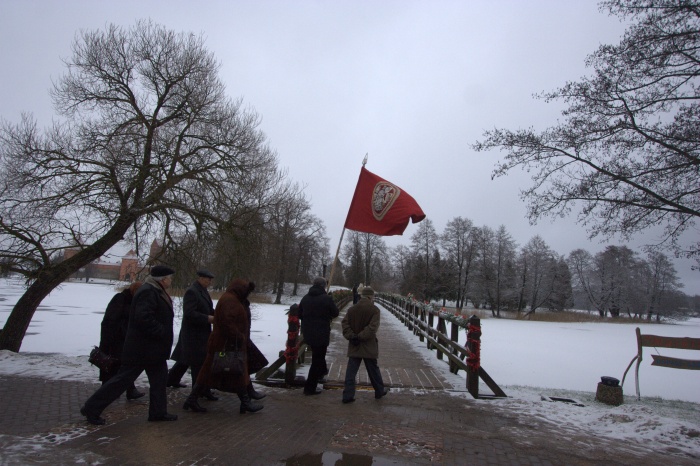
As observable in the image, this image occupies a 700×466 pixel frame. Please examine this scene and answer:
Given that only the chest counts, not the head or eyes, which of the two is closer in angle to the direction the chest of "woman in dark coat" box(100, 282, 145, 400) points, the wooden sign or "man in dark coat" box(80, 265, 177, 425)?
the wooden sign

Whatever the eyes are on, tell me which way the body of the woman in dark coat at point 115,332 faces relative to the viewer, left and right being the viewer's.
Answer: facing to the right of the viewer

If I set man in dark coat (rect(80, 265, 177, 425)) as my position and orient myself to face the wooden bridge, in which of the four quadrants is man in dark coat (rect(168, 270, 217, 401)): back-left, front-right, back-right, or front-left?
front-left

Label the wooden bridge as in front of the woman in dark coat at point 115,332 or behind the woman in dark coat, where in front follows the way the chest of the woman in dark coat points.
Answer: in front

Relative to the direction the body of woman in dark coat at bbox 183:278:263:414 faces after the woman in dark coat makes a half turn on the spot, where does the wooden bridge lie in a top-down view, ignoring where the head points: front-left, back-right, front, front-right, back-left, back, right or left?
back-right

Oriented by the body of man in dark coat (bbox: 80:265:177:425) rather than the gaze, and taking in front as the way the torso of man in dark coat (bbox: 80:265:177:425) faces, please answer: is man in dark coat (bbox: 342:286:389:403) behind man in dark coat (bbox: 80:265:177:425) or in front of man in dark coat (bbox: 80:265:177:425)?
in front

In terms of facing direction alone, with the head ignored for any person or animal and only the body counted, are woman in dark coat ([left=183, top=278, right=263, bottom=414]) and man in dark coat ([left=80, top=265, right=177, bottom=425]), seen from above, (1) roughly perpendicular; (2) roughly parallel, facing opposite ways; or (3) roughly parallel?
roughly parallel

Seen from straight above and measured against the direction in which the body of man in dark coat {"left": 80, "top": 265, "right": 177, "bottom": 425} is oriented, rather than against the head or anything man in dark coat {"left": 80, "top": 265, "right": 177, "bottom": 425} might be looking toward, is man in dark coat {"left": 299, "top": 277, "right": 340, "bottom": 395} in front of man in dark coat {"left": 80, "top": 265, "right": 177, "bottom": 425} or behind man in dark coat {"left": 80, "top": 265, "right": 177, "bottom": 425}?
in front

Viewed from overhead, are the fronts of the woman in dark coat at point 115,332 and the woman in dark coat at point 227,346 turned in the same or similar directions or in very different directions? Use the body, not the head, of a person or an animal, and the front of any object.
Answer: same or similar directions

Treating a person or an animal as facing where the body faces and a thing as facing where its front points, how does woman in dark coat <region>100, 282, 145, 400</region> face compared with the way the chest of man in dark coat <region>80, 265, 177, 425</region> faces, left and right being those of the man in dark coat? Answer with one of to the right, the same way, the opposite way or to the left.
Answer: the same way
